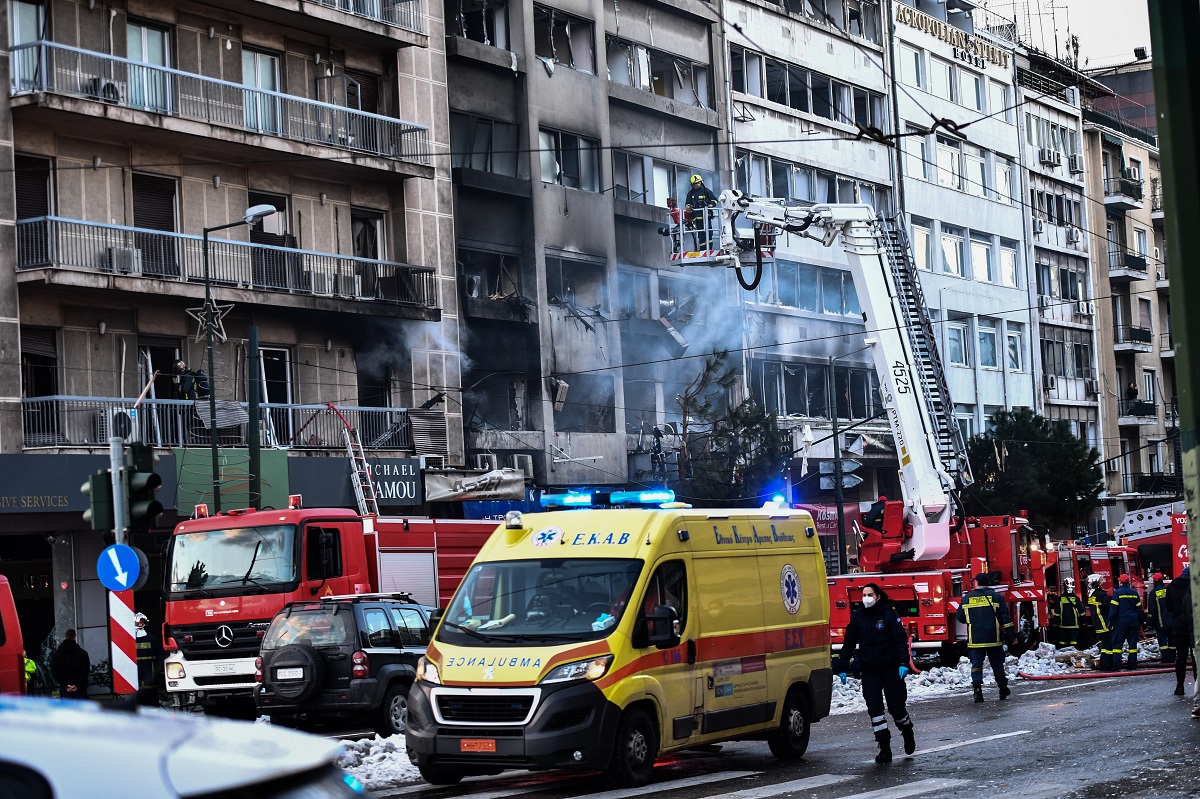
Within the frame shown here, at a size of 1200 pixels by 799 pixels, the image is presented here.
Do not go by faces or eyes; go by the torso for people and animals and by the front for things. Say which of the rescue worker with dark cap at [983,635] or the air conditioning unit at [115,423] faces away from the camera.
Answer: the rescue worker with dark cap

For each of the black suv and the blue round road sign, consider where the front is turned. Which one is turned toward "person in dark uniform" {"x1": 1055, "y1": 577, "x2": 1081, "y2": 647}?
the black suv

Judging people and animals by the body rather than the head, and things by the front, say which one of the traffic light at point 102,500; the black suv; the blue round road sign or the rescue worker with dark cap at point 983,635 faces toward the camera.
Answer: the blue round road sign

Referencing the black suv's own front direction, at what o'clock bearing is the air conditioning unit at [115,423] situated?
The air conditioning unit is roughly at 10 o'clock from the black suv.

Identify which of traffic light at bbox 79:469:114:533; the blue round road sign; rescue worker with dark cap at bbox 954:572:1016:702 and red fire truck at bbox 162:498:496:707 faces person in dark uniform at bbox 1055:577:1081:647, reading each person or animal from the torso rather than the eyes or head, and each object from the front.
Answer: the rescue worker with dark cap

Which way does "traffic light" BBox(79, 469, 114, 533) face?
to the viewer's left

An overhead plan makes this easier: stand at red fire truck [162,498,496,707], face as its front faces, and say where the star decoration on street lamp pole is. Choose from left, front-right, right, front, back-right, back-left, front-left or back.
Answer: back-right

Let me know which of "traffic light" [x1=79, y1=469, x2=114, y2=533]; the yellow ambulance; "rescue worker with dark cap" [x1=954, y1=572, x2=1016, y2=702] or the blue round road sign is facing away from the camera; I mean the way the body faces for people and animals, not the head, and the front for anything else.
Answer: the rescue worker with dark cap

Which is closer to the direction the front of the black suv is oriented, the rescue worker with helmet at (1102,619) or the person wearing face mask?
the rescue worker with helmet

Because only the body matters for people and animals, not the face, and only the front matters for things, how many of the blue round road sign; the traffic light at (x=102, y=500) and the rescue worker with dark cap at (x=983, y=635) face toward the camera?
1

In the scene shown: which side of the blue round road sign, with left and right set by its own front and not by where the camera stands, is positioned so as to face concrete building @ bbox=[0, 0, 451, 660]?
back

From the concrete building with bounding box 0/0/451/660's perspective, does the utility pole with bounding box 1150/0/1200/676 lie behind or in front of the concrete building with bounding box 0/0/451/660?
in front

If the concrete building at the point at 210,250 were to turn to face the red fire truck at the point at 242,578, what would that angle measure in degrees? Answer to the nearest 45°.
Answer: approximately 45° to its right

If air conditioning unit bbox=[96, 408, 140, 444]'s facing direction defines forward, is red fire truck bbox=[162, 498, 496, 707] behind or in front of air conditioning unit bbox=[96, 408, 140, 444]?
in front

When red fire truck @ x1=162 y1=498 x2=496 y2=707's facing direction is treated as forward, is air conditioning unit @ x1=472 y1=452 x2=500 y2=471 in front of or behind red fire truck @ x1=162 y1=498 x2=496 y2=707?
behind

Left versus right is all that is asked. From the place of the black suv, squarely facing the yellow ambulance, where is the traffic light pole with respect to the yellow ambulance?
right
